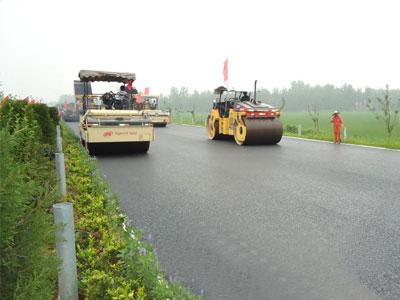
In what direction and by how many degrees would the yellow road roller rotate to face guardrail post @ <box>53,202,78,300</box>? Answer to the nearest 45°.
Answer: approximately 45° to its right

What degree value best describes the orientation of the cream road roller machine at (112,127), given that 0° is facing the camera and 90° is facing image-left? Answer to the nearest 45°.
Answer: approximately 0°

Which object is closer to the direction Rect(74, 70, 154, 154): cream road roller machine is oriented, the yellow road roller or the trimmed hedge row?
the trimmed hedge row

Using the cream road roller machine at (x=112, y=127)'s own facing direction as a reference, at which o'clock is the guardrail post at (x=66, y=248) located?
The guardrail post is roughly at 12 o'clock from the cream road roller machine.

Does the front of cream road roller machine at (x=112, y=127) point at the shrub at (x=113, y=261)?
yes
